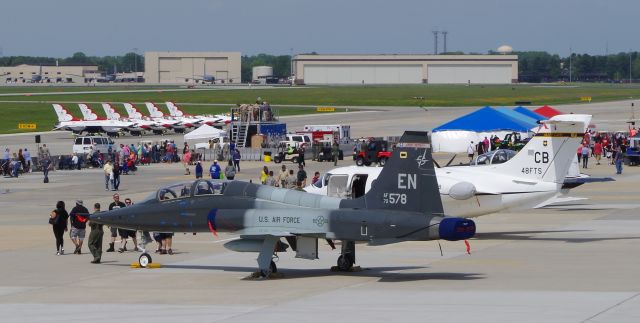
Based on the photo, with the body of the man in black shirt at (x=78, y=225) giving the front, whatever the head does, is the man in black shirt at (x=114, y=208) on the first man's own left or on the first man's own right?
on the first man's own right

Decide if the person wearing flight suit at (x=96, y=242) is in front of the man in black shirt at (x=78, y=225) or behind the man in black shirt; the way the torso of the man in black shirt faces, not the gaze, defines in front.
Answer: behind

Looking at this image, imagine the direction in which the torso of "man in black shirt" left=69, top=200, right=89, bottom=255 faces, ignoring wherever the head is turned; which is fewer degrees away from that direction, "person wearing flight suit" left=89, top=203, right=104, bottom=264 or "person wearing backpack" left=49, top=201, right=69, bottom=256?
the person wearing backpack
